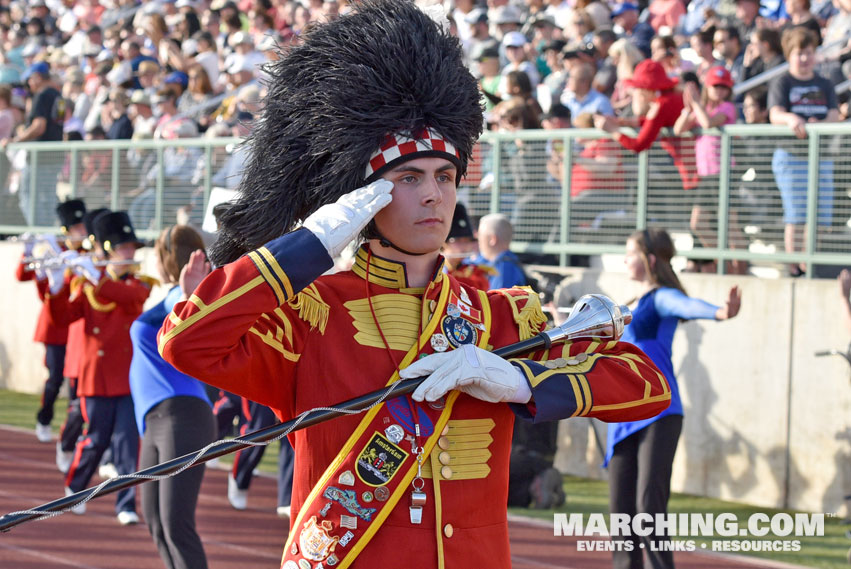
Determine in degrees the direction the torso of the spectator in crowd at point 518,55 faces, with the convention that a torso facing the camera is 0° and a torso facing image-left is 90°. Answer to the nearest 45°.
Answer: approximately 45°

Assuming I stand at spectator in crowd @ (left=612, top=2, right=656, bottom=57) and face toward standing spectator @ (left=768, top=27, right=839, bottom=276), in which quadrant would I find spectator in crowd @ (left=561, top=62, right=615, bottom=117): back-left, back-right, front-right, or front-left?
front-right

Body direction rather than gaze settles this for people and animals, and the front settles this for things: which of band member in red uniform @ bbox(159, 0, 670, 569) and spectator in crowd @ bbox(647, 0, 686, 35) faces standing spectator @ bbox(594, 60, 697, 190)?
the spectator in crowd

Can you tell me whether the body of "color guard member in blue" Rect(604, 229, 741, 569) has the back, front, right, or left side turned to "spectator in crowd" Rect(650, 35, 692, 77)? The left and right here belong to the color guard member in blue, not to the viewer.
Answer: right

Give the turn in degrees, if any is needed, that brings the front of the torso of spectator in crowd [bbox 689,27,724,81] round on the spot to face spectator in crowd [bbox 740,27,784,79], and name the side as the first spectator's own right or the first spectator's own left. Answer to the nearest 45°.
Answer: approximately 90° to the first spectator's own left

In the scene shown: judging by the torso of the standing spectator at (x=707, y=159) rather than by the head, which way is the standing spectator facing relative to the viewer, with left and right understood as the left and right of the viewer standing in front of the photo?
facing the viewer and to the left of the viewer

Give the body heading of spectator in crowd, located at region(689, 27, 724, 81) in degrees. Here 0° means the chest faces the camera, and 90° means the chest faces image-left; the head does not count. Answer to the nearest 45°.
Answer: approximately 45°

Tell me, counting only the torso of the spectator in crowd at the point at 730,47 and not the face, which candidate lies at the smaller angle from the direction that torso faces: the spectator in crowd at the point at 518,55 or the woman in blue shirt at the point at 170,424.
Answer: the woman in blue shirt

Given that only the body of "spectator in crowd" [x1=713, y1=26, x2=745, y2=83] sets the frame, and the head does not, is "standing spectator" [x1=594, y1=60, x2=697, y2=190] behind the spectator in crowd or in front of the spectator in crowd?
in front

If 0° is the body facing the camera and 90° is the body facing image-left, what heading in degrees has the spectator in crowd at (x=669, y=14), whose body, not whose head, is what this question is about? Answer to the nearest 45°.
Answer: approximately 0°
